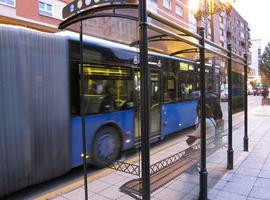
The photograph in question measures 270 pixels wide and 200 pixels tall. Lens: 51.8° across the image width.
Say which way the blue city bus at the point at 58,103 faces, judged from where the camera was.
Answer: facing away from the viewer and to the right of the viewer

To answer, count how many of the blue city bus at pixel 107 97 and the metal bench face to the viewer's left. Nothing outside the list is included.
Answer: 0

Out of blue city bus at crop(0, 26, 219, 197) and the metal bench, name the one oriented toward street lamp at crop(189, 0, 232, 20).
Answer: the blue city bus

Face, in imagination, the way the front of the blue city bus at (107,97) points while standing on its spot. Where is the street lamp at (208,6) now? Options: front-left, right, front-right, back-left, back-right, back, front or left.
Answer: front

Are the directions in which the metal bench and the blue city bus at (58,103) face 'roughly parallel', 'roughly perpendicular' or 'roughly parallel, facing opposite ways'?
roughly perpendicular

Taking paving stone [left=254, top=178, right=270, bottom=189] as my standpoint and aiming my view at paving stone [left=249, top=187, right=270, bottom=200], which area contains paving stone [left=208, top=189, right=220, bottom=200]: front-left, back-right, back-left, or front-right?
front-right

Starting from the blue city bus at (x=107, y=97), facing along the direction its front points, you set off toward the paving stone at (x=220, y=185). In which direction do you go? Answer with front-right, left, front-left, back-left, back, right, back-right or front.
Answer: right

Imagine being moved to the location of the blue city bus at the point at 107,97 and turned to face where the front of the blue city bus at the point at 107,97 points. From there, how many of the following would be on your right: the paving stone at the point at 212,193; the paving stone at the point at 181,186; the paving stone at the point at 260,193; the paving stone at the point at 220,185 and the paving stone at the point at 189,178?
5

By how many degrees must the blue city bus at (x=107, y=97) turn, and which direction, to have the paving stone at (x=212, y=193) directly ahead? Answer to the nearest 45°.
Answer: approximately 90° to its right

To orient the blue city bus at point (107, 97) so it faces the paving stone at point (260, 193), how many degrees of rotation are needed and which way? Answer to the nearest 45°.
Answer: approximately 90° to its right

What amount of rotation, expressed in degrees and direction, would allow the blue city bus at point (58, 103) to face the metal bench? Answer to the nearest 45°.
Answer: approximately 90° to its right
